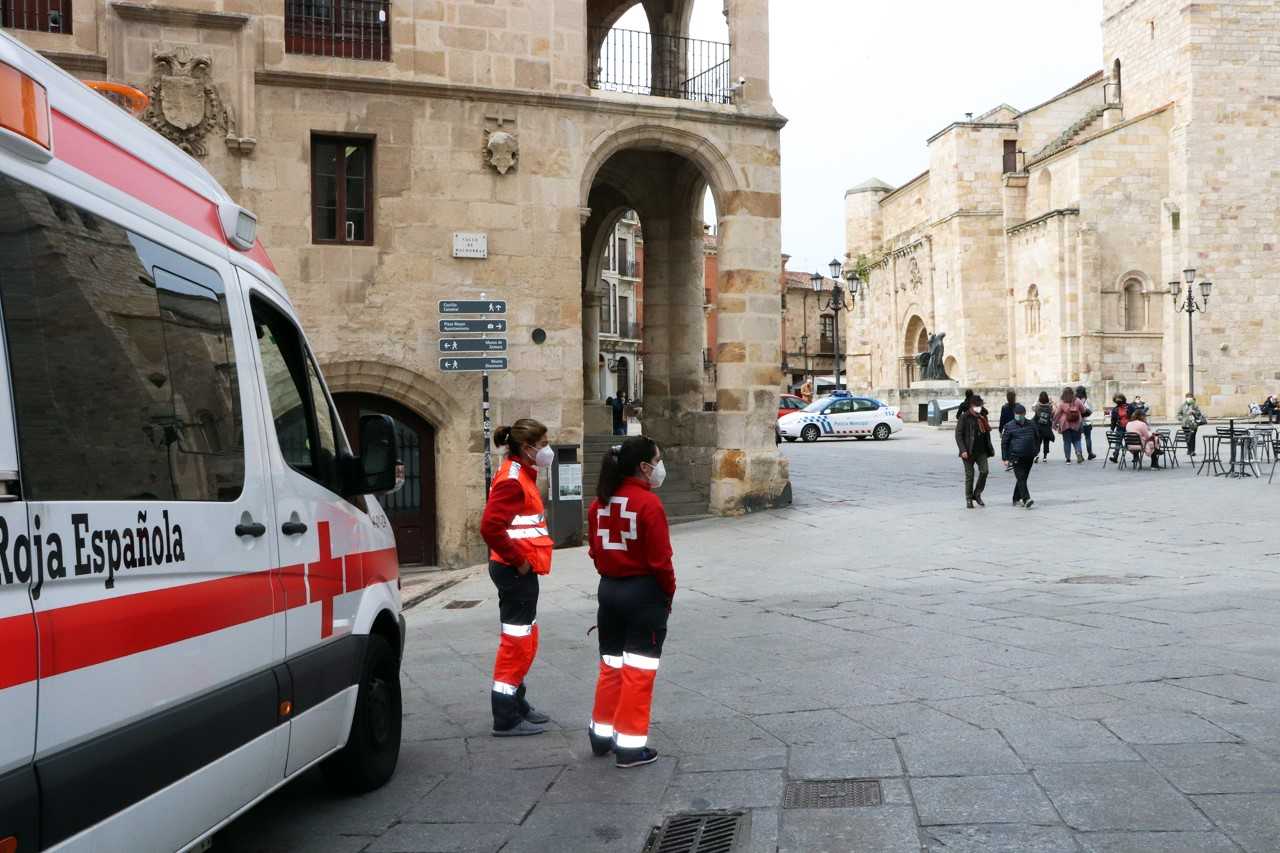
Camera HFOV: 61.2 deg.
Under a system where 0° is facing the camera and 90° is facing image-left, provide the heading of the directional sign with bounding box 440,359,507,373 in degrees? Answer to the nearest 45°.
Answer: approximately 0°

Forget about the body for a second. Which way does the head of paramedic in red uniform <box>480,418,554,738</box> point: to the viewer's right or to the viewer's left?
to the viewer's right

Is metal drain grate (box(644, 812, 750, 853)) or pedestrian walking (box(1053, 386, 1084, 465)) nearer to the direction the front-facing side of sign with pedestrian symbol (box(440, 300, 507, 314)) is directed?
the metal drain grate

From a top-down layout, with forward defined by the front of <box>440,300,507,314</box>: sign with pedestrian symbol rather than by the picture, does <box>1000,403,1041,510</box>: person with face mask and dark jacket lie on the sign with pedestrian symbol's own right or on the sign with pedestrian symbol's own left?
on the sign with pedestrian symbol's own left

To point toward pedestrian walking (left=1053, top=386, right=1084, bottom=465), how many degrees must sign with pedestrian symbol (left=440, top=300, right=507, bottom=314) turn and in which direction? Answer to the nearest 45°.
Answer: approximately 135° to its left

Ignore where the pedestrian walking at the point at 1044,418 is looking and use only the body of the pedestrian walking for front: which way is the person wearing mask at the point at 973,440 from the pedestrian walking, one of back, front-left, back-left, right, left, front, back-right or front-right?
back

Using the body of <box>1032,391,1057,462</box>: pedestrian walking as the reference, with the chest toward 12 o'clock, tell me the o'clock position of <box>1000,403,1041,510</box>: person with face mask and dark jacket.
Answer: The person with face mask and dark jacket is roughly at 6 o'clock from the pedestrian walking.

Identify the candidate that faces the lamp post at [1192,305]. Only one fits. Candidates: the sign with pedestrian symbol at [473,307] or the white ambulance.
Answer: the white ambulance

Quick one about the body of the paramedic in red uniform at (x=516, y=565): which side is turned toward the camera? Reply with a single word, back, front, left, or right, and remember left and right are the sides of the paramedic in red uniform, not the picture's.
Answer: right

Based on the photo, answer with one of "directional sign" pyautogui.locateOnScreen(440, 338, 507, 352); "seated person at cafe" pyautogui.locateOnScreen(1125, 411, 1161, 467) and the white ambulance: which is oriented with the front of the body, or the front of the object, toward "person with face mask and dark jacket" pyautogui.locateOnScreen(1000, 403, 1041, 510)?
the white ambulance

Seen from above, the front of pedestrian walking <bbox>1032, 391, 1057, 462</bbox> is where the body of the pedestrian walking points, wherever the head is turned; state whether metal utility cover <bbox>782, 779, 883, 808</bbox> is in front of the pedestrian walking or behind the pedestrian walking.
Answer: behind

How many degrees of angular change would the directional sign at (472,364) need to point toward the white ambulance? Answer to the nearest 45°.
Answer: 0° — it already faces it

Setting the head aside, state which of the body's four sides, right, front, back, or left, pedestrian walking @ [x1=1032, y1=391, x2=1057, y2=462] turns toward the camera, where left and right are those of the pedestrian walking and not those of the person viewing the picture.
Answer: back

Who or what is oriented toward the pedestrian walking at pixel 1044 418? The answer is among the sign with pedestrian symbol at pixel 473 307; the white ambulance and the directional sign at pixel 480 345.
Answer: the white ambulance

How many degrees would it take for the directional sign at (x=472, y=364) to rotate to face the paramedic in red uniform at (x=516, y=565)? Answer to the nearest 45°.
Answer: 0° — it already faces them
